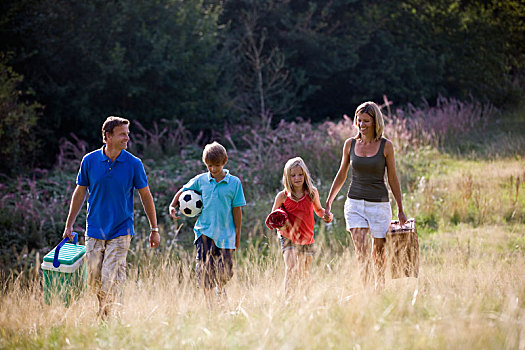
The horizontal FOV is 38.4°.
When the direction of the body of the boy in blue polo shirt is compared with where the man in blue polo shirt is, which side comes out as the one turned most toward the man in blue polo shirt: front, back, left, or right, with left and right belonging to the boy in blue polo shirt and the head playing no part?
right

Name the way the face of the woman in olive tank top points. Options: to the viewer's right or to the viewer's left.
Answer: to the viewer's left

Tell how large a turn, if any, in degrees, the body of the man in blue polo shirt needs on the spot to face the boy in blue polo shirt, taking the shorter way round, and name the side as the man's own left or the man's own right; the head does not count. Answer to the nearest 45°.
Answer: approximately 90° to the man's own left

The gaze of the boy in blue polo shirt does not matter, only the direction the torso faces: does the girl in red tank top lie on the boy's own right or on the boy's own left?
on the boy's own left

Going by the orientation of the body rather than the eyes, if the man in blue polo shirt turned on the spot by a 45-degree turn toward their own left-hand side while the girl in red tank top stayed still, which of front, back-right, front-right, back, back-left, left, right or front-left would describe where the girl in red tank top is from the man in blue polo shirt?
front-left

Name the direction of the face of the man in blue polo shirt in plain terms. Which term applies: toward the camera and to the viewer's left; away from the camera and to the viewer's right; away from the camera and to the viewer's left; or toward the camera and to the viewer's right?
toward the camera and to the viewer's right

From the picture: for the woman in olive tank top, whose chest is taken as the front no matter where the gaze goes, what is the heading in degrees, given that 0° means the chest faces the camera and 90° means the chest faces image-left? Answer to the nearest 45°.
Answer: approximately 0°

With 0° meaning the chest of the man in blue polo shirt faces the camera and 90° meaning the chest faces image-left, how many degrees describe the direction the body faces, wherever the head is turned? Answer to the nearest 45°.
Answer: approximately 0°

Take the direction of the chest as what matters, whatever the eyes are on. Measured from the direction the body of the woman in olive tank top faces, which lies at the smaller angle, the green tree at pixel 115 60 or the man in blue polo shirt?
the man in blue polo shirt

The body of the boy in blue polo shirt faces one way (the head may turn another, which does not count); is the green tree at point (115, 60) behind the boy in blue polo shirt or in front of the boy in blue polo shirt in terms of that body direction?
behind

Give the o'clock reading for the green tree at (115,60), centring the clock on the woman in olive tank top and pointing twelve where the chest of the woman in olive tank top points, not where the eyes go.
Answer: The green tree is roughly at 5 o'clock from the woman in olive tank top.

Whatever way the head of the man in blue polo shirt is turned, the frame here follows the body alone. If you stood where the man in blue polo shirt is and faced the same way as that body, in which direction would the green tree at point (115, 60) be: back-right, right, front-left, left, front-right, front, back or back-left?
back

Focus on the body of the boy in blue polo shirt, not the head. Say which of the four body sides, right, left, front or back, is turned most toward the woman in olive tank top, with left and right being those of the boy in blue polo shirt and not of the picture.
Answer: left

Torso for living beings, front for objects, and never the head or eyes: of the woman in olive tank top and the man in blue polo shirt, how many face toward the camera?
2
